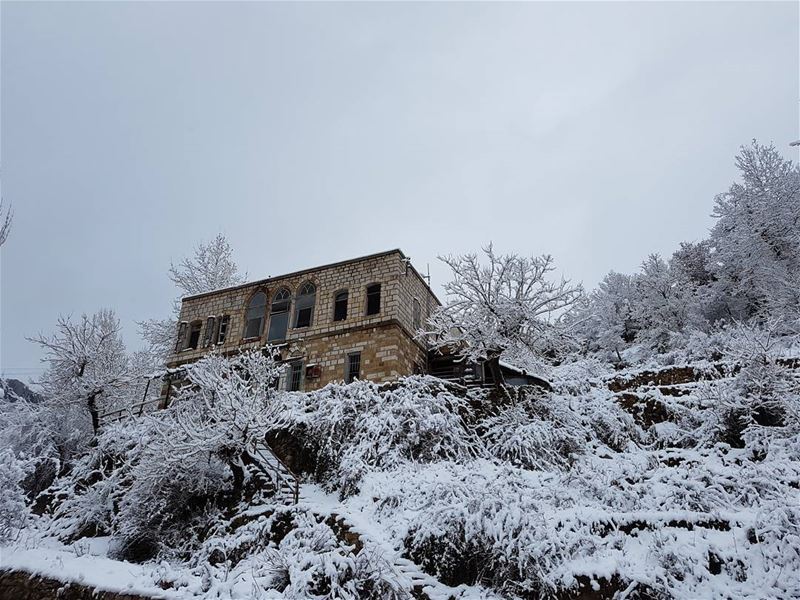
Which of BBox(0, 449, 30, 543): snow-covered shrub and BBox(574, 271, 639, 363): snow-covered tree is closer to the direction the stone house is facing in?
the snow-covered shrub

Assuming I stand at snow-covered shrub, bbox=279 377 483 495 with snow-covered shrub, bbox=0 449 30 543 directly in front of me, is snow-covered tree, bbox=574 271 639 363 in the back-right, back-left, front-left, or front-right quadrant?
back-right

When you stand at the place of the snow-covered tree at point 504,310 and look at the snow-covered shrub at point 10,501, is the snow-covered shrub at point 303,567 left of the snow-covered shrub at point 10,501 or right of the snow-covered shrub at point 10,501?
left

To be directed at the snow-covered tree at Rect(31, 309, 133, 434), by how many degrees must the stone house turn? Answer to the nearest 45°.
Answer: approximately 90° to its right

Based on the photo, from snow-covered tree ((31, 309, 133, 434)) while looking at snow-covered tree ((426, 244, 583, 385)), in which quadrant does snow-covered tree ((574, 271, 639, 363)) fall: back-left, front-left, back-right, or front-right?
front-left

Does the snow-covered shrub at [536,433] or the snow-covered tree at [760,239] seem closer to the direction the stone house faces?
the snow-covered shrub

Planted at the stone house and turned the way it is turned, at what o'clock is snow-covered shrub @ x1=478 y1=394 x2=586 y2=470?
The snow-covered shrub is roughly at 9 o'clock from the stone house.

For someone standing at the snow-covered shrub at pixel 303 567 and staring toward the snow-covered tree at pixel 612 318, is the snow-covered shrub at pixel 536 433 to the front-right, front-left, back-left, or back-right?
front-right

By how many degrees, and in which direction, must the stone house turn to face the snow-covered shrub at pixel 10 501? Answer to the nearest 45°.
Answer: approximately 45° to its right

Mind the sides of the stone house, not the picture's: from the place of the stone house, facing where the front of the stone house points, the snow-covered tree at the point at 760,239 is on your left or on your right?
on your left

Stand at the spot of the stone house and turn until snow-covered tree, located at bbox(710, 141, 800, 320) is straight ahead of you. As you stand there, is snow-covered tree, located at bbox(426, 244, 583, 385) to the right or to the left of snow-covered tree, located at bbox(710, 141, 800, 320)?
right

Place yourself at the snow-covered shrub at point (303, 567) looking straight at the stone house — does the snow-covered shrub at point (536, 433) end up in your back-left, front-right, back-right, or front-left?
front-right

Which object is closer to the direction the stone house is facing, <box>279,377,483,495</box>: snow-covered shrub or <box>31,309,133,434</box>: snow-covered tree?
the snow-covered shrub

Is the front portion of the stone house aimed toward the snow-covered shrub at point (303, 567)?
yes

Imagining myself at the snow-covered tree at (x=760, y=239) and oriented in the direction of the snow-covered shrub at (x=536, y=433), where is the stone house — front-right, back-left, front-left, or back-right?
front-right

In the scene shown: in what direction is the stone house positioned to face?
toward the camera
